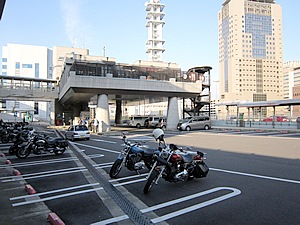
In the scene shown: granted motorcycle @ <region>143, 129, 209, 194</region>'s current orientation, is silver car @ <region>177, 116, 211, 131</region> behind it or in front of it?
behind

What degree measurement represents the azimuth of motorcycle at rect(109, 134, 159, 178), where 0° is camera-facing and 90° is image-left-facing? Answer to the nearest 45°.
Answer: approximately 45°

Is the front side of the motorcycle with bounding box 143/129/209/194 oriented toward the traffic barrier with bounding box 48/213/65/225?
yes

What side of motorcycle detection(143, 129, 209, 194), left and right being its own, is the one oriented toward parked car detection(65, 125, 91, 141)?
right

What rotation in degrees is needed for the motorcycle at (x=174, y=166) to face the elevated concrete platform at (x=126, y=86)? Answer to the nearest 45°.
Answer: approximately 135° to its right

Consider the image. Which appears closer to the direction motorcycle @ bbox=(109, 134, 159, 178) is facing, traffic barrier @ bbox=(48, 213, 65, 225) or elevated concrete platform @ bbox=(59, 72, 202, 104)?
the traffic barrier

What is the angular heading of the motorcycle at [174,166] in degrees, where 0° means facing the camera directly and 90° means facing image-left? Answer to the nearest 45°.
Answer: approximately 45°

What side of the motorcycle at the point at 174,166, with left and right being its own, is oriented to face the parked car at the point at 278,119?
back

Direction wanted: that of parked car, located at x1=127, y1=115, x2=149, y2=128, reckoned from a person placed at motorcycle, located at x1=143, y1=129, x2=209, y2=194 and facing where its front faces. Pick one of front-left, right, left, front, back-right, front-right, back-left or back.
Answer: back-right
